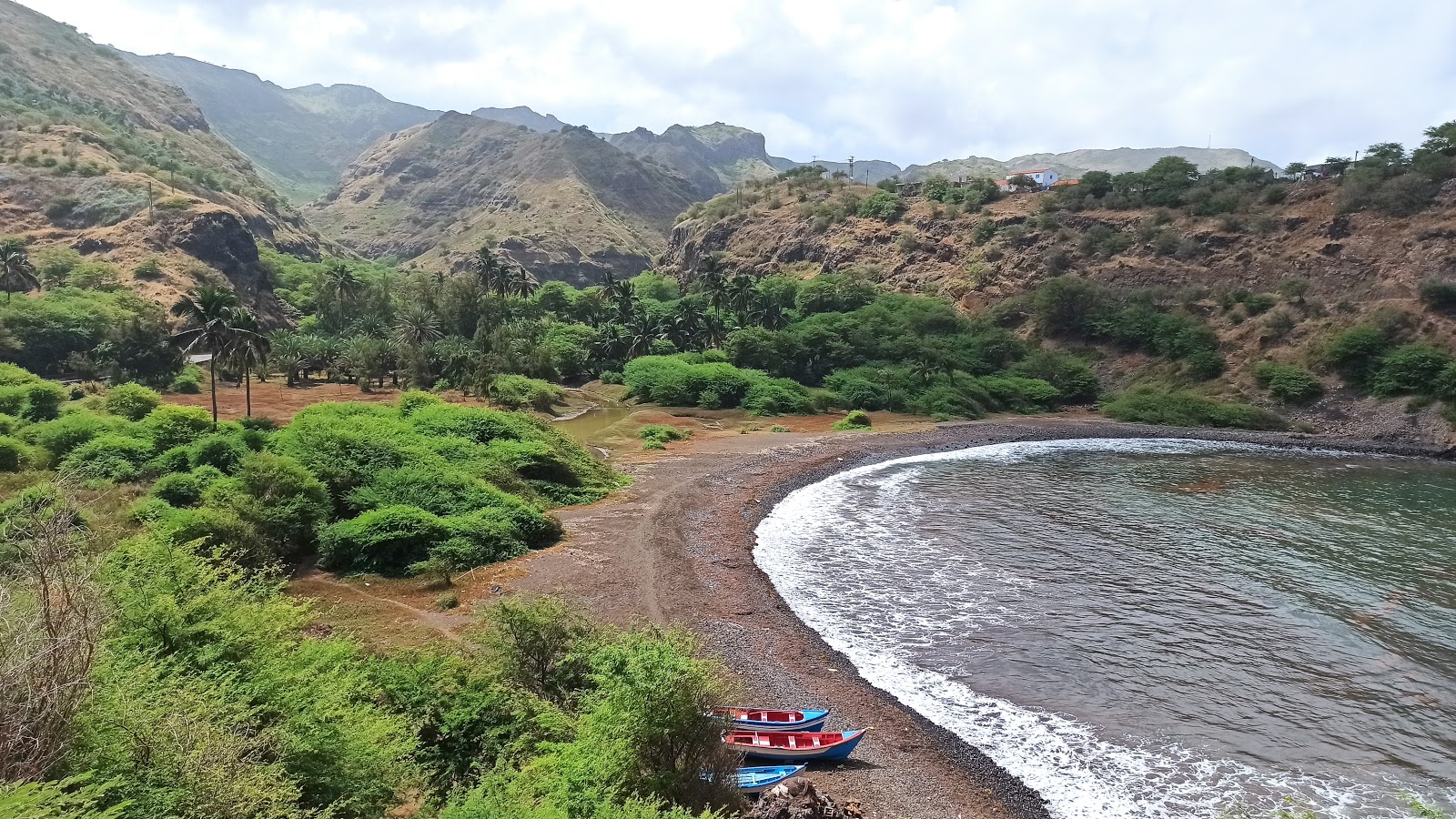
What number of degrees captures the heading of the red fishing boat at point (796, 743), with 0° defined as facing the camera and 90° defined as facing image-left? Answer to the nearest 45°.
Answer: approximately 270°

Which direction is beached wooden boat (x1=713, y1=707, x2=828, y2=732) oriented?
to the viewer's right

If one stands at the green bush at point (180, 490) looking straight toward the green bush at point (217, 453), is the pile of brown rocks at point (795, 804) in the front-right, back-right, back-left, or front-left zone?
back-right

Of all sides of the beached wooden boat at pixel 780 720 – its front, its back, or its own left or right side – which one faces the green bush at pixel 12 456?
back

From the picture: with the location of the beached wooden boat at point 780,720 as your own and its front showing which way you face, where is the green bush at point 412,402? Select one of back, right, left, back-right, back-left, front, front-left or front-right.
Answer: back-left

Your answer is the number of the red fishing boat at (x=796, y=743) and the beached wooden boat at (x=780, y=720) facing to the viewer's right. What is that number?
2
